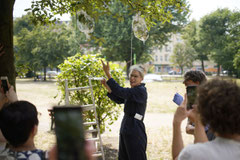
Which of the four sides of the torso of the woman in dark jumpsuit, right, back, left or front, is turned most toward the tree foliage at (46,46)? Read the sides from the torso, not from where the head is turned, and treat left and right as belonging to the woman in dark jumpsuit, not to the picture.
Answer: right

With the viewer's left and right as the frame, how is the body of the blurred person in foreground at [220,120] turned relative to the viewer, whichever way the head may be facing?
facing away from the viewer and to the left of the viewer

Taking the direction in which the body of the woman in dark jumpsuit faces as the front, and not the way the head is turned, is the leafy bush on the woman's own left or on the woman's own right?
on the woman's own right

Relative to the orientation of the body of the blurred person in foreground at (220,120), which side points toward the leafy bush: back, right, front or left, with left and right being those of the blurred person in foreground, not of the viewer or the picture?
front

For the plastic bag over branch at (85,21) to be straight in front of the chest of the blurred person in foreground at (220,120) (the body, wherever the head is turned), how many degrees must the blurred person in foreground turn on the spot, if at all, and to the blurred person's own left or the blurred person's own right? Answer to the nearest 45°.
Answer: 0° — they already face it

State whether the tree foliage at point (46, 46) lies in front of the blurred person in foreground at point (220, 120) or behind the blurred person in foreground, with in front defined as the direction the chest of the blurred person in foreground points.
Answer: in front

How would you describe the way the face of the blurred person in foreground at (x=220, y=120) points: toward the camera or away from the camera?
away from the camera
